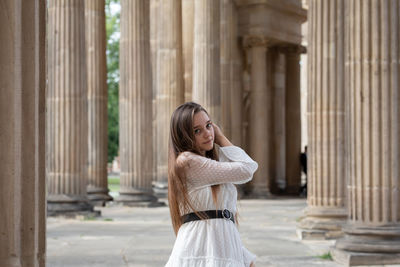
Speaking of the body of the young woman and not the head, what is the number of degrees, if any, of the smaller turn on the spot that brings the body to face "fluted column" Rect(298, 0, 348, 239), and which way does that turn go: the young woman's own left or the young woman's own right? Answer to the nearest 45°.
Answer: approximately 135° to the young woman's own left

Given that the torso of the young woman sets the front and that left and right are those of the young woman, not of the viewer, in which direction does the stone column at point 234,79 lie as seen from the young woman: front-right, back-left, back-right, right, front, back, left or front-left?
back-left

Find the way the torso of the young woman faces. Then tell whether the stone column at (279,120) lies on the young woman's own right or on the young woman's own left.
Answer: on the young woman's own left

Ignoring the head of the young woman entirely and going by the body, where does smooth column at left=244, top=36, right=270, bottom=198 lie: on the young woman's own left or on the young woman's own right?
on the young woman's own left

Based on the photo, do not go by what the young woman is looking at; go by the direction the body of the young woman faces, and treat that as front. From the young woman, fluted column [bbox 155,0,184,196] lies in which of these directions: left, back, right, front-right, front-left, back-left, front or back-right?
back-left

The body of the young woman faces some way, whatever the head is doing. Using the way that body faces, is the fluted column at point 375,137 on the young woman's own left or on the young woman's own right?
on the young woman's own left

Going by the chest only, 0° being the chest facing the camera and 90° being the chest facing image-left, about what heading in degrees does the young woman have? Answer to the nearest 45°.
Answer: approximately 315°

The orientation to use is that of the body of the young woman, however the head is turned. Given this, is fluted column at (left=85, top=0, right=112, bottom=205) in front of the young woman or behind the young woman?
behind
